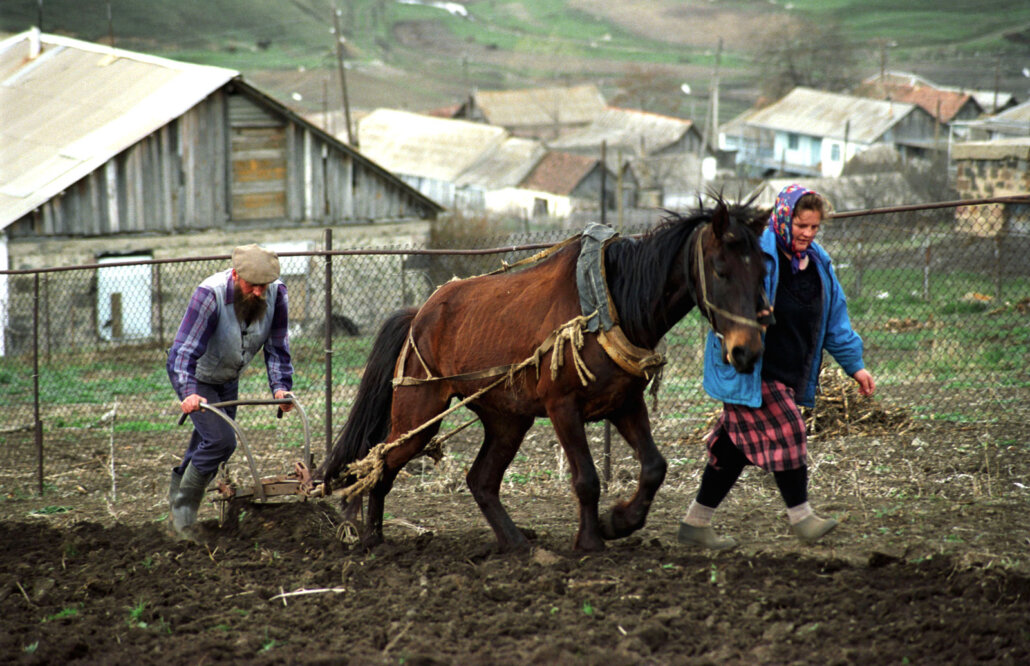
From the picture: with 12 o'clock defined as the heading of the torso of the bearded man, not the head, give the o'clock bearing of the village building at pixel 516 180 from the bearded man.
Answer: The village building is roughly at 8 o'clock from the bearded man.

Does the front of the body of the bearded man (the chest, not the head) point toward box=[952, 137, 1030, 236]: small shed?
no

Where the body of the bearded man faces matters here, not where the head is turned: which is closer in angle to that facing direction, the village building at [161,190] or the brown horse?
the brown horse

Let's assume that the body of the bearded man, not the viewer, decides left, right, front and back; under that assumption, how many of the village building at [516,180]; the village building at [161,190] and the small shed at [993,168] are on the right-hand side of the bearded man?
0

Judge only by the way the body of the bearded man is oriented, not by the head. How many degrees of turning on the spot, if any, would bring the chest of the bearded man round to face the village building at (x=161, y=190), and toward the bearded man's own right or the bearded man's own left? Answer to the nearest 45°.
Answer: approximately 135° to the bearded man's own left

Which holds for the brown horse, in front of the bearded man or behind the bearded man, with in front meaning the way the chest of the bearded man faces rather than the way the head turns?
in front

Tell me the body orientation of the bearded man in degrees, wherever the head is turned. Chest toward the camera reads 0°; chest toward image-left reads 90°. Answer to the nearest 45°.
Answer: approximately 315°

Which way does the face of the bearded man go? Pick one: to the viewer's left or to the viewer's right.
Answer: to the viewer's right
